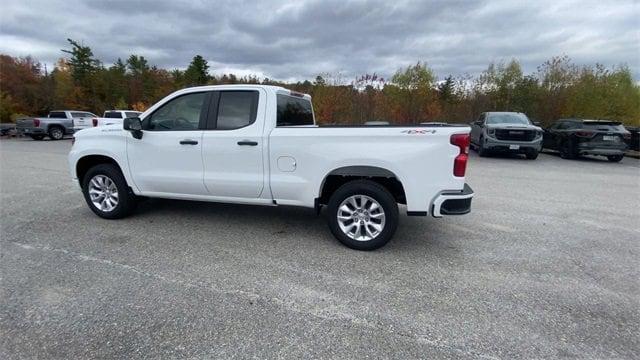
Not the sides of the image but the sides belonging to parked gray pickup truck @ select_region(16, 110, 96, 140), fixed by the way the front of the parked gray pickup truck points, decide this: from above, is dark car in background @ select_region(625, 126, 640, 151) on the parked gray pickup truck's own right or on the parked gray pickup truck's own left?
on the parked gray pickup truck's own right

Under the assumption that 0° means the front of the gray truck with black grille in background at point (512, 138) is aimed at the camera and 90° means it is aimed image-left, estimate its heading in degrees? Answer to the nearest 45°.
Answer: approximately 0°

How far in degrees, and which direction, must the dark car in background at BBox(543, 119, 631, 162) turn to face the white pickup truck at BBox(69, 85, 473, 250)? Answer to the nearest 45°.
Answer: approximately 135° to its left

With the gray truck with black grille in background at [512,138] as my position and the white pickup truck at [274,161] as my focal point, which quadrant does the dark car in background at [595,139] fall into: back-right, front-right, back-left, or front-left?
back-left

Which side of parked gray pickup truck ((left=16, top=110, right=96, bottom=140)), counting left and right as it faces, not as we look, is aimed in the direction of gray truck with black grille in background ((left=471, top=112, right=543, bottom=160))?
right

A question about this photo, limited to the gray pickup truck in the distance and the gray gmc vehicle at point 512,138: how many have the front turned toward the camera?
1

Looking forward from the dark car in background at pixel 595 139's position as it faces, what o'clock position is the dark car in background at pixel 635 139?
the dark car in background at pixel 635 139 is roughly at 2 o'clock from the dark car in background at pixel 595 139.

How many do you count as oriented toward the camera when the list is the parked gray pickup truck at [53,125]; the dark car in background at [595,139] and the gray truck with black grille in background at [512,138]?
1

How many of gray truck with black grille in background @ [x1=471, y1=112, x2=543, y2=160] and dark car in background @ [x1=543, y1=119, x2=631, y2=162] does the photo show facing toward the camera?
1

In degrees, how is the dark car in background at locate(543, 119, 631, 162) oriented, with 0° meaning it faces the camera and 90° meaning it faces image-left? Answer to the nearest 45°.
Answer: approximately 135°

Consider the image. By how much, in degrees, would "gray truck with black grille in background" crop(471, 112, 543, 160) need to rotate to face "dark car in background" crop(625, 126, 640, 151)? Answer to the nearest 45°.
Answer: approximately 135° to its left
